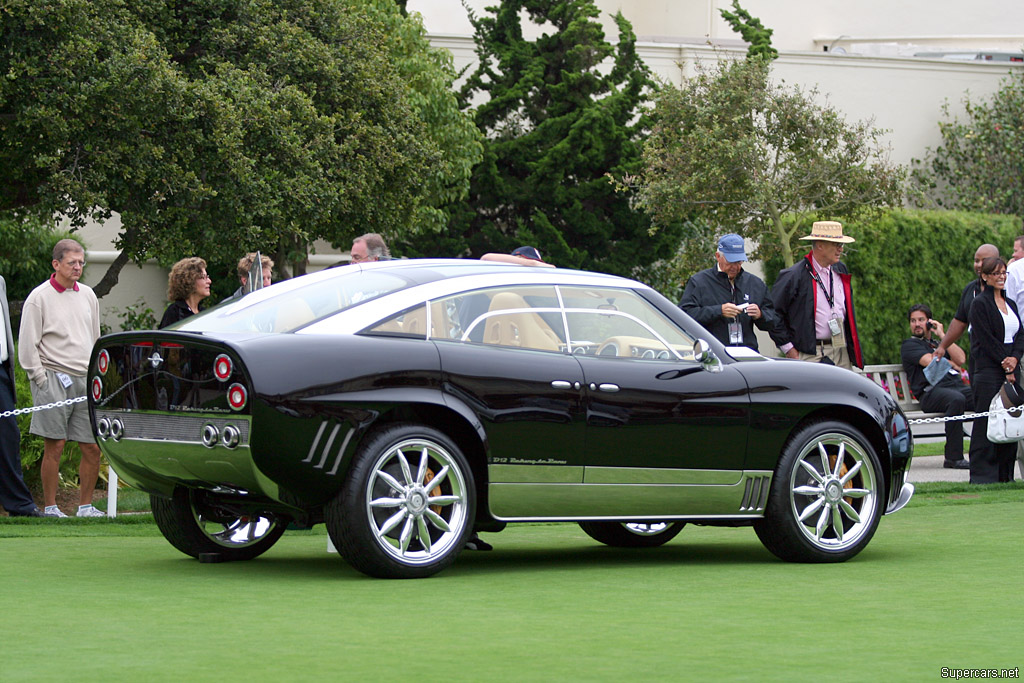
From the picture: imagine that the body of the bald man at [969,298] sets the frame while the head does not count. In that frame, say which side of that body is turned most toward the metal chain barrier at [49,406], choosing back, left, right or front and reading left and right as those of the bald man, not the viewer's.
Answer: front

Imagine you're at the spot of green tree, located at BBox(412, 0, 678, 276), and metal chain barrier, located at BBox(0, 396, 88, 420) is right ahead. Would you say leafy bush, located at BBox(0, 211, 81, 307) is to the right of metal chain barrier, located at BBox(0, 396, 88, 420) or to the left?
right

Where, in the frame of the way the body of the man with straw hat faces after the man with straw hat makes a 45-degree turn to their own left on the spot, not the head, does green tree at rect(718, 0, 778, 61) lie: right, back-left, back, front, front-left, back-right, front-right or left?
left

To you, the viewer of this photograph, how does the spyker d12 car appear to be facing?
facing away from the viewer and to the right of the viewer

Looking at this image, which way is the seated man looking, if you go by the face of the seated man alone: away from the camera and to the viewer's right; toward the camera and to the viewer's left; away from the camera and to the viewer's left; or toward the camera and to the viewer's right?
toward the camera and to the viewer's left

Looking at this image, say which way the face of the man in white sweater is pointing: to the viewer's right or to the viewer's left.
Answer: to the viewer's right

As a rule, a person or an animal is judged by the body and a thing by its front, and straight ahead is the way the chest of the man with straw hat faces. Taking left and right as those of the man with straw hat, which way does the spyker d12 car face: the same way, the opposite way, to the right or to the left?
to the left

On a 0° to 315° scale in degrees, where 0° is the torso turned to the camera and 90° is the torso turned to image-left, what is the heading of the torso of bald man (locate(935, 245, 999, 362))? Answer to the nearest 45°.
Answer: approximately 45°

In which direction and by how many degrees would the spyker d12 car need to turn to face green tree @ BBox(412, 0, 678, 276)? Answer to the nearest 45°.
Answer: approximately 45° to its left

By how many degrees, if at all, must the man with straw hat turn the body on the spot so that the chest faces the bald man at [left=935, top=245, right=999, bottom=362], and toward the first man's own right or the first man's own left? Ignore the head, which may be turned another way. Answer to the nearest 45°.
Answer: approximately 90° to the first man's own left
